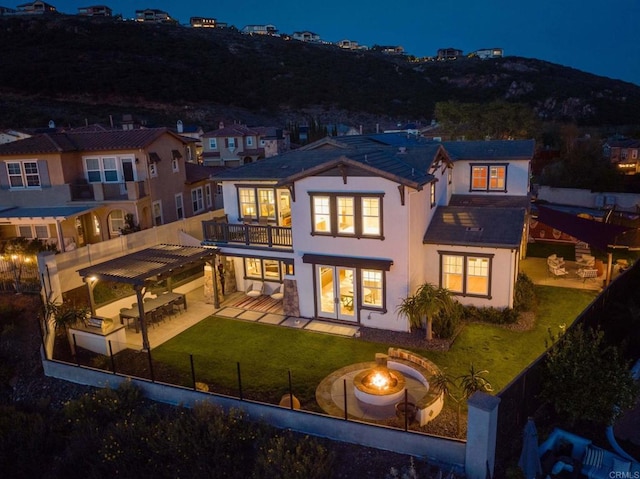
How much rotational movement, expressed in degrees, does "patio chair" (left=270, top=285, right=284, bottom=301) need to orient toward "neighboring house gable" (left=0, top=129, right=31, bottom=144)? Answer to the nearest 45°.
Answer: approximately 90° to its right

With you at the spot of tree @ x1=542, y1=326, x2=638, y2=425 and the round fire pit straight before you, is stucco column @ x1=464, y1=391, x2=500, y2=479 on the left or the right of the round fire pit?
left

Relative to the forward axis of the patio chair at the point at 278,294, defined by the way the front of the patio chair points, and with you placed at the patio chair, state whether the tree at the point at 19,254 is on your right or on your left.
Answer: on your right

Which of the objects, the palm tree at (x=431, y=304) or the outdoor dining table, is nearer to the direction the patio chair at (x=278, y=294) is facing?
the outdoor dining table

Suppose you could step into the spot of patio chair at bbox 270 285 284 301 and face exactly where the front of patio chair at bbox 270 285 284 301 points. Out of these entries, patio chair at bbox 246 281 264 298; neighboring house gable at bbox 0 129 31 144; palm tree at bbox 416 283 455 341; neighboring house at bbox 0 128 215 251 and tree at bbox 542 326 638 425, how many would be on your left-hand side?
2

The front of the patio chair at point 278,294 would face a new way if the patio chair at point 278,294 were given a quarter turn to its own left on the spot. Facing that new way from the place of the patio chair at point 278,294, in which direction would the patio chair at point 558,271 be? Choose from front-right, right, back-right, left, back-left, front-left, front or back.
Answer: front-left

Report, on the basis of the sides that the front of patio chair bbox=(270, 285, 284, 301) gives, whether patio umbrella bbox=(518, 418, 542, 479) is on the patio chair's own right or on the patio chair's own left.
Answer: on the patio chair's own left

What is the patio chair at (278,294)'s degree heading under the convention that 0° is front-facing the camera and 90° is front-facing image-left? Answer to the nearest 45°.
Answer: approximately 45°

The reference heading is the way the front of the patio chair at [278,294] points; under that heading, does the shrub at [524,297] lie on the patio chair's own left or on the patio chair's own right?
on the patio chair's own left

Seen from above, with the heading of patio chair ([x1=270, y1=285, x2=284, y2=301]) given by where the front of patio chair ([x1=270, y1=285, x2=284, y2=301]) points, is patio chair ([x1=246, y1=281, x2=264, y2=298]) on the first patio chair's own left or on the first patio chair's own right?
on the first patio chair's own right

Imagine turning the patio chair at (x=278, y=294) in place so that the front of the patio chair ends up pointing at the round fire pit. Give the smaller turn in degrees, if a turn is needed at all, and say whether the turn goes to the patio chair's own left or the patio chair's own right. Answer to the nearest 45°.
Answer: approximately 45° to the patio chair's own left
